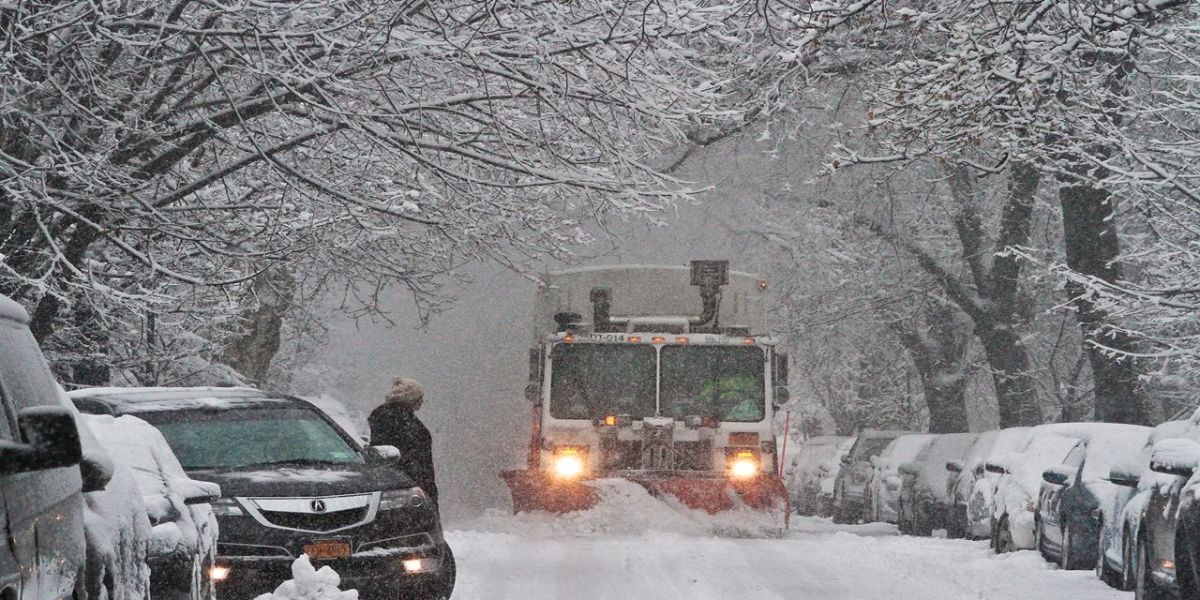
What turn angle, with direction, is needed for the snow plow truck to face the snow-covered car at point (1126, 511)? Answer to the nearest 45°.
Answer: approximately 45° to its left

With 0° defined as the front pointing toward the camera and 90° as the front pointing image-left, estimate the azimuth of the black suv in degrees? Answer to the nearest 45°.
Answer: approximately 315°

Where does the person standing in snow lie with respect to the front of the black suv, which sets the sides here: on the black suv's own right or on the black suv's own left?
on the black suv's own left

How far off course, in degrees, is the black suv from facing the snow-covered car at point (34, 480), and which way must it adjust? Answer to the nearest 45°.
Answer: approximately 45° to its right

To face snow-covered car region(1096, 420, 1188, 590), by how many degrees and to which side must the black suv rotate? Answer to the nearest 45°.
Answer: approximately 45° to its left

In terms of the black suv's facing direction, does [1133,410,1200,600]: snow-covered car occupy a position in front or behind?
in front

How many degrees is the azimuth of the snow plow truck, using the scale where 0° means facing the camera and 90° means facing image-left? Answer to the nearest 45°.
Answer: approximately 0°

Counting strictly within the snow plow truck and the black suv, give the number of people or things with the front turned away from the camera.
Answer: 0

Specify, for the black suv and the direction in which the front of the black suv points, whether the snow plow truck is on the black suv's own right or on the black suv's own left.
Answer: on the black suv's own left
